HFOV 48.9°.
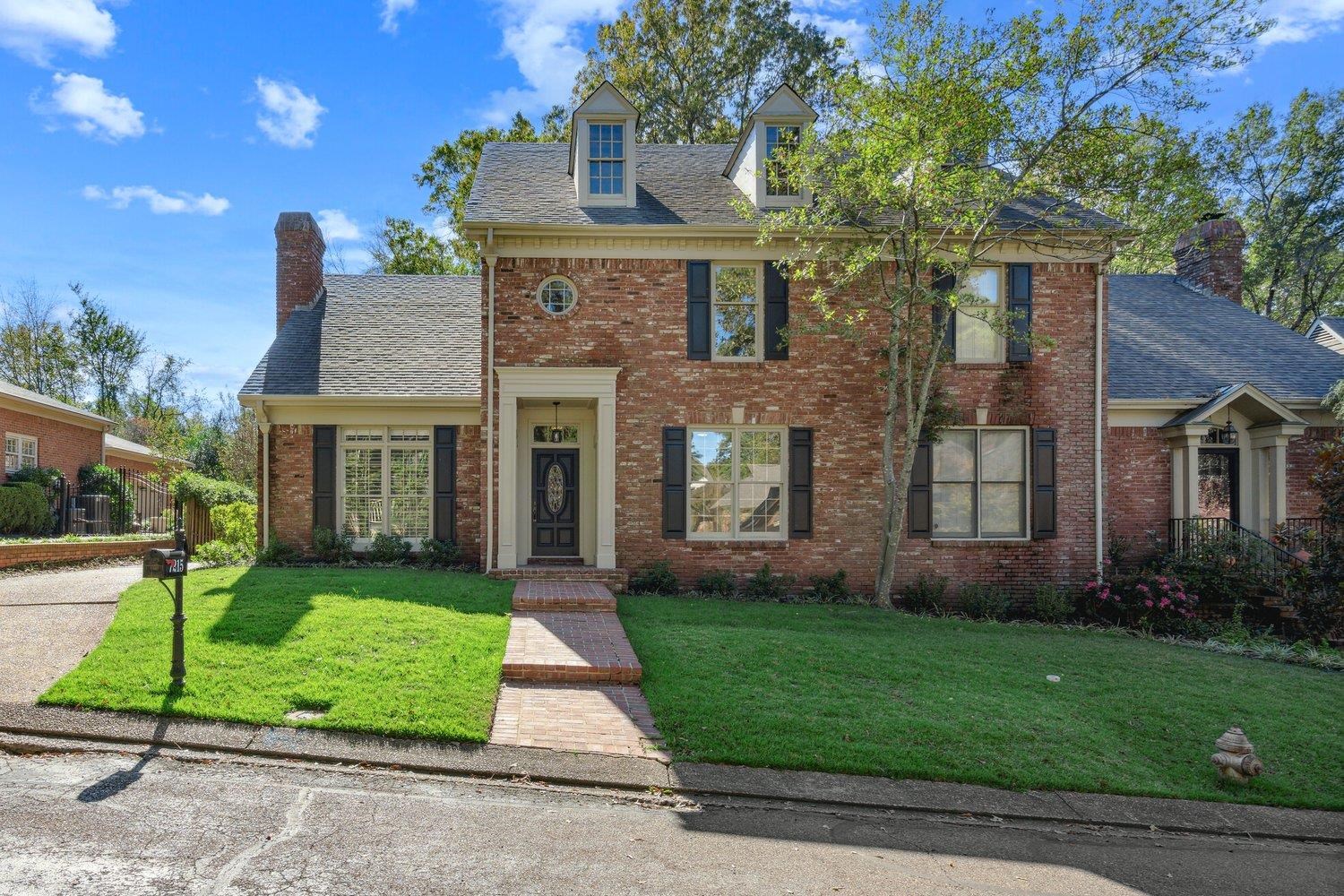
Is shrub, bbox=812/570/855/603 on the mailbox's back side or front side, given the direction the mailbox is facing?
on the back side

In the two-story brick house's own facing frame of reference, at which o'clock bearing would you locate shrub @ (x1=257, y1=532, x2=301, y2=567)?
The shrub is roughly at 3 o'clock from the two-story brick house.

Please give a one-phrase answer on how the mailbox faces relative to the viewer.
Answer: facing the viewer and to the left of the viewer

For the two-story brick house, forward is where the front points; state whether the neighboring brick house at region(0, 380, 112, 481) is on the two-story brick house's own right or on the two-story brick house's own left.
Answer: on the two-story brick house's own right

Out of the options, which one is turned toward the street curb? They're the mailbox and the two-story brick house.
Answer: the two-story brick house

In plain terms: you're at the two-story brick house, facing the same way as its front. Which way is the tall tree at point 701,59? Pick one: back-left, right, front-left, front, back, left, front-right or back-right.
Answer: back

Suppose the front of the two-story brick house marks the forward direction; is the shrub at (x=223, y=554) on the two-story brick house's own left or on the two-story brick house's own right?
on the two-story brick house's own right

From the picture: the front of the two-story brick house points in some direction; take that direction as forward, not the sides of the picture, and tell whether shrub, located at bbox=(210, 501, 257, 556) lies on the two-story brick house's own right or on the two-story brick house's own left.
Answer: on the two-story brick house's own right

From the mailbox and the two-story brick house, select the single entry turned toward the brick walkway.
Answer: the two-story brick house

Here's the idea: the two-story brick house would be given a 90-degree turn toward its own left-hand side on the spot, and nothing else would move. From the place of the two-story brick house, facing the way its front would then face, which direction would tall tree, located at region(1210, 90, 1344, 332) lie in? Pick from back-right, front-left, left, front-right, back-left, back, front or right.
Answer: front-left

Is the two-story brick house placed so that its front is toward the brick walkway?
yes

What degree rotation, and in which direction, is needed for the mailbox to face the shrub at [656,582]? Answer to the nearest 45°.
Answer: approximately 180°

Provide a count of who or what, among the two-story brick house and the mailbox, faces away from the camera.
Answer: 0

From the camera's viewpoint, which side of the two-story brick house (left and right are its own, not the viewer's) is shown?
front
